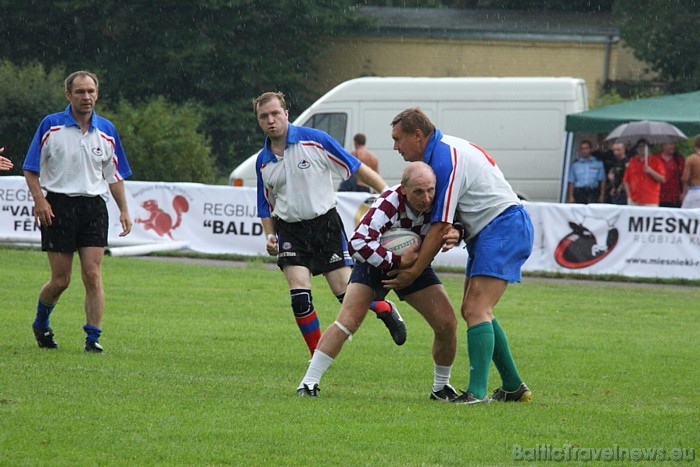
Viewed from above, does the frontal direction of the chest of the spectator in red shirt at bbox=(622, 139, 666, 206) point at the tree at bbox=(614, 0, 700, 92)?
no

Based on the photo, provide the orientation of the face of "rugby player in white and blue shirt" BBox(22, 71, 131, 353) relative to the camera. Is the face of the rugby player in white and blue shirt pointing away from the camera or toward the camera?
toward the camera

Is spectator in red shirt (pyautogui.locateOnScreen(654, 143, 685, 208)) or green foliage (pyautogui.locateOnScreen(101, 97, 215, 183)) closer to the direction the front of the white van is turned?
the green foliage

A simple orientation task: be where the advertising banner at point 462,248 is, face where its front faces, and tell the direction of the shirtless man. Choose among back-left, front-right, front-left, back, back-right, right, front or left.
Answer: left

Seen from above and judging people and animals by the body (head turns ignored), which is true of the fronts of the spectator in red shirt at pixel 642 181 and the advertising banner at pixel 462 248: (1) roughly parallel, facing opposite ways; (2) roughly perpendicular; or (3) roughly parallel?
roughly parallel

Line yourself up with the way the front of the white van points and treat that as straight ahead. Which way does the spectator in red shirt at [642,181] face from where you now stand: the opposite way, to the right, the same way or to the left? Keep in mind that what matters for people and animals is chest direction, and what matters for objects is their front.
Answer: to the left

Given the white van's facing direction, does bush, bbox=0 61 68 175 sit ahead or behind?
ahead

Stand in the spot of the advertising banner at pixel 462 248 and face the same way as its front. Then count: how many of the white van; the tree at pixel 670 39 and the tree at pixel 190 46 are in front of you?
0

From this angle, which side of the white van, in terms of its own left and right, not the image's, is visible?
left

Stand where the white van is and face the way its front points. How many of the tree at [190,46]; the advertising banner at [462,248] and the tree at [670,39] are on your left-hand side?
1

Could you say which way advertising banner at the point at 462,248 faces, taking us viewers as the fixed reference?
facing the viewer

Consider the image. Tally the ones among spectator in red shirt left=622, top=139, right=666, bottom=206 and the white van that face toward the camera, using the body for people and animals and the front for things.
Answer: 1

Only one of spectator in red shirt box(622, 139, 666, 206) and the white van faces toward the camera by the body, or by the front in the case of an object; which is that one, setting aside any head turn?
the spectator in red shirt

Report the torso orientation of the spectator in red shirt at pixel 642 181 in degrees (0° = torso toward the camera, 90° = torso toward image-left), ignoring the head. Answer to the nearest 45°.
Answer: approximately 0°

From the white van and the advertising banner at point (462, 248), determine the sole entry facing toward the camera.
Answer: the advertising banner

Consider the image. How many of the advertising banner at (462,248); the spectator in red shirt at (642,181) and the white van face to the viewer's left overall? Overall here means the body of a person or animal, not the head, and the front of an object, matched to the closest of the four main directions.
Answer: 1
